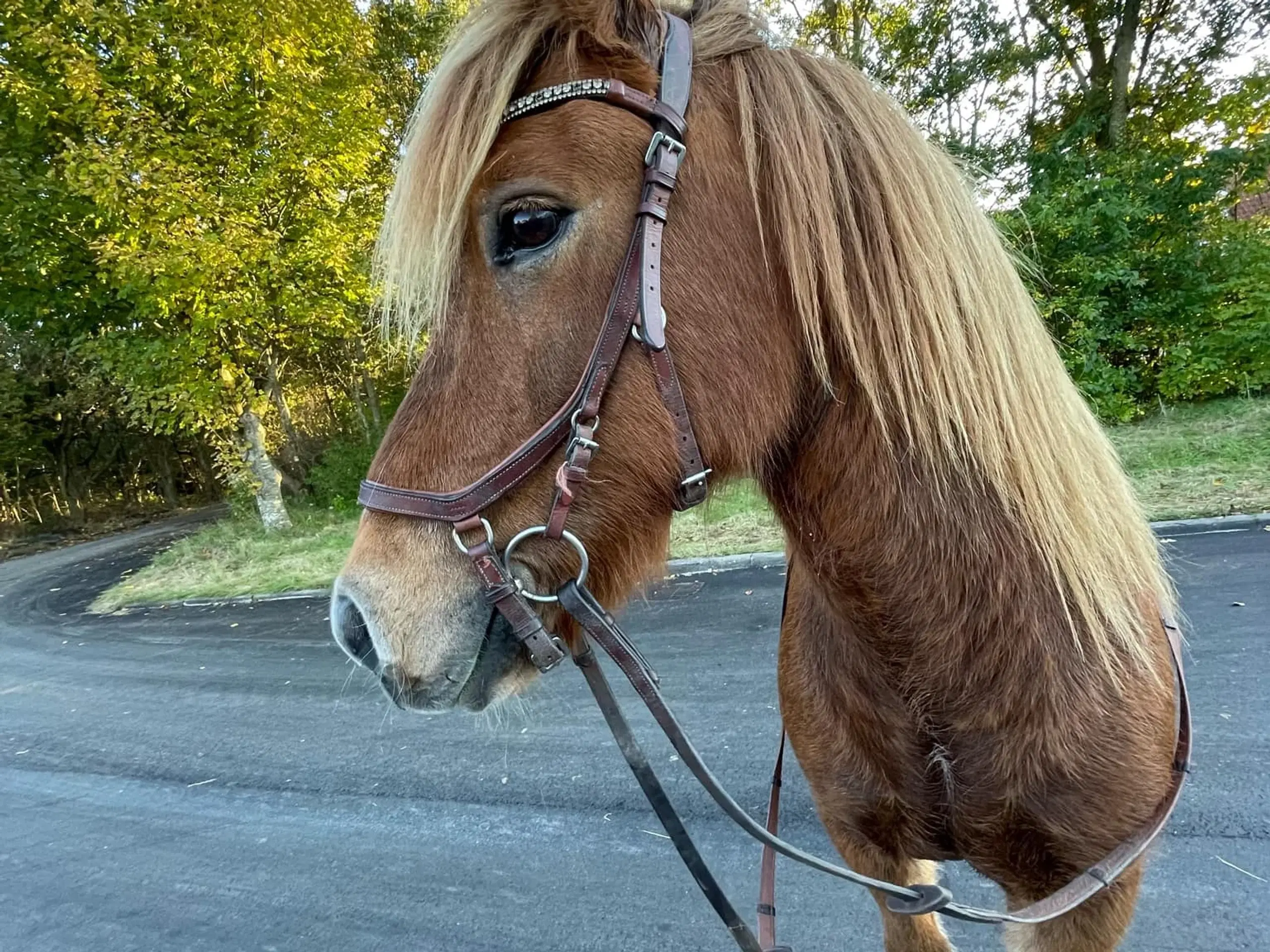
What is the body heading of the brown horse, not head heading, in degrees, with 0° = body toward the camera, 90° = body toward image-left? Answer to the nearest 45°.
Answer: approximately 45°

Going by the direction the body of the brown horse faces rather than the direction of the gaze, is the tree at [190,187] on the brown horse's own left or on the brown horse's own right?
on the brown horse's own right
